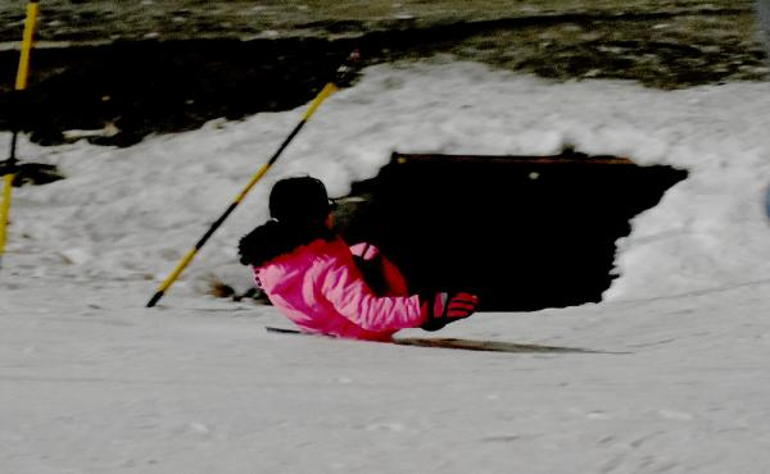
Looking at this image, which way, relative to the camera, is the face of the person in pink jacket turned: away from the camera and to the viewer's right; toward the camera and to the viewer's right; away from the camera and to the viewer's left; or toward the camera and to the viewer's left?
away from the camera and to the viewer's right

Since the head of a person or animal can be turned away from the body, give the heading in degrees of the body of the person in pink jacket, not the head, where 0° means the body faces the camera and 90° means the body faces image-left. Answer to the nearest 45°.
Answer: approximately 225°

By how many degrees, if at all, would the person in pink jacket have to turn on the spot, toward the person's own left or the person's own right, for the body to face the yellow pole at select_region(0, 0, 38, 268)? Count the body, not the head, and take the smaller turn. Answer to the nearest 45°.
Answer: approximately 90° to the person's own left
